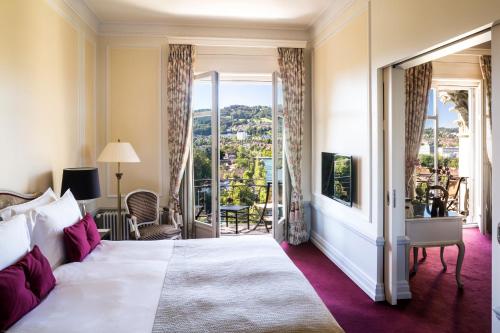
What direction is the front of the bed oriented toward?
to the viewer's right

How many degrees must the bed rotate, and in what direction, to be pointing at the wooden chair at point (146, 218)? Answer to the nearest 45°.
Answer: approximately 90° to its left

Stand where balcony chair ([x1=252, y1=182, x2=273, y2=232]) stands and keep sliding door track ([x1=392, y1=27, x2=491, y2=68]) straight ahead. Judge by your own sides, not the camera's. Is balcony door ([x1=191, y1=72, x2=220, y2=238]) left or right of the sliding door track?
right

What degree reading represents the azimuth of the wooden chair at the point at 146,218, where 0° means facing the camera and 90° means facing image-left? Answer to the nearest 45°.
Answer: approximately 315°

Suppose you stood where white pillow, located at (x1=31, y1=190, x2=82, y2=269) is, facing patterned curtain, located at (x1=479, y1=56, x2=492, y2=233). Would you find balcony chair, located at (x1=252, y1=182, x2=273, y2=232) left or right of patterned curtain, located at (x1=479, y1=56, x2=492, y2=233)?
left

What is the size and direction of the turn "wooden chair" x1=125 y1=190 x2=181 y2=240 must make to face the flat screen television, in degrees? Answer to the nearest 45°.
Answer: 0° — it already faces it

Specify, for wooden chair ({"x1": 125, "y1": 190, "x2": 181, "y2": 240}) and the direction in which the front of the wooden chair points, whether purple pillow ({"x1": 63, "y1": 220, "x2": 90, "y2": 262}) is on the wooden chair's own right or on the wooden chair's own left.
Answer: on the wooden chair's own right
